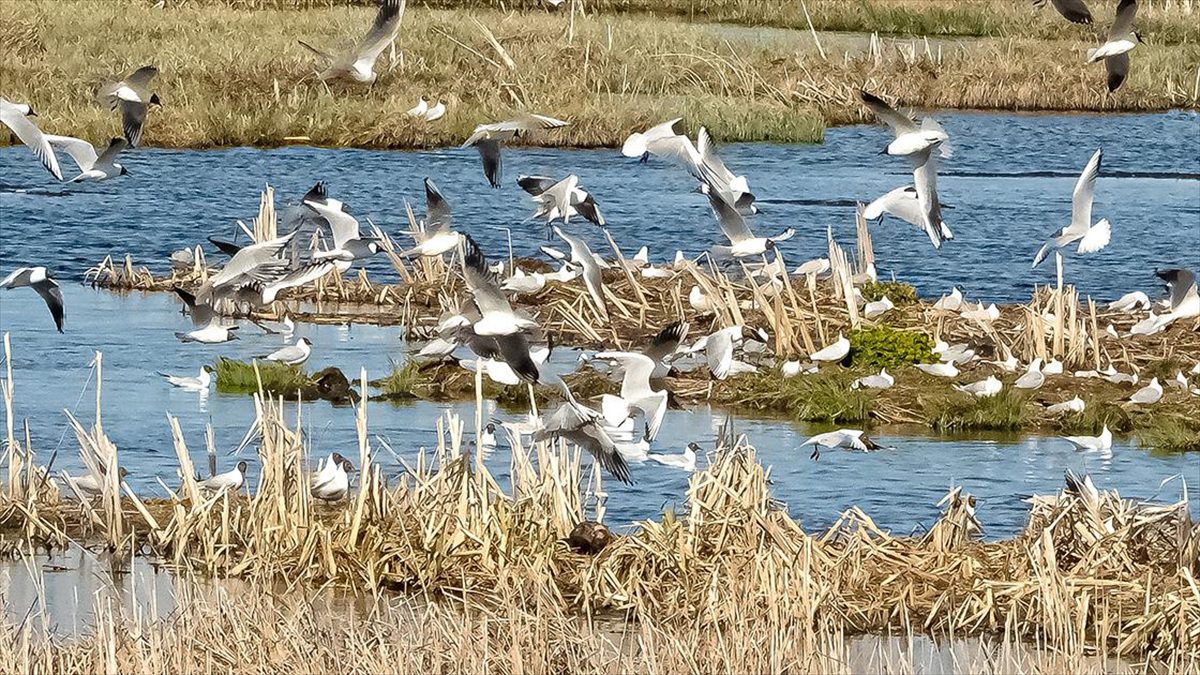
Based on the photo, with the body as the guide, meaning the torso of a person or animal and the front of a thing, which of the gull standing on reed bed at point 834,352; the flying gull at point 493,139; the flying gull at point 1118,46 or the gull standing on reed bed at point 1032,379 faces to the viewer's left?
the flying gull at point 493,139

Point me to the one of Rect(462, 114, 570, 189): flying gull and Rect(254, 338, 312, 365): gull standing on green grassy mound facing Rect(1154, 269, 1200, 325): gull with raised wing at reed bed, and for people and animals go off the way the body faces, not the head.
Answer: Rect(254, 338, 312, 365): gull standing on green grassy mound

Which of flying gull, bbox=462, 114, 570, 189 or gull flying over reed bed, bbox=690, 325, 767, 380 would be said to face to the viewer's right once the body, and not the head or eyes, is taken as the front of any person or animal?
the gull flying over reed bed

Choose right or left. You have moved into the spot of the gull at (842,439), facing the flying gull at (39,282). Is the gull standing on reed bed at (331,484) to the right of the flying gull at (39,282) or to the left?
left

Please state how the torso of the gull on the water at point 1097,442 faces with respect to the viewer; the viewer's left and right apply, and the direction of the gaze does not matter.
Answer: facing to the right of the viewer
